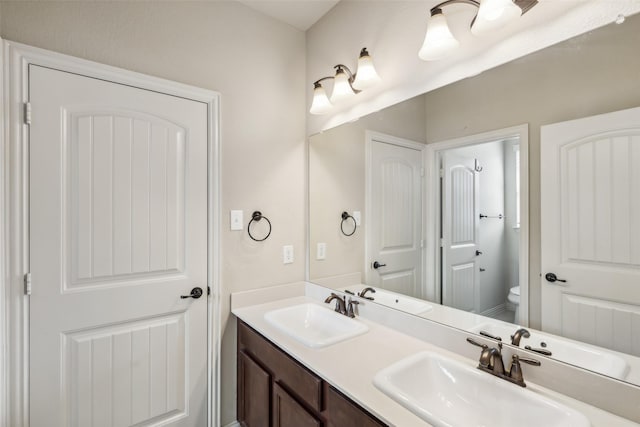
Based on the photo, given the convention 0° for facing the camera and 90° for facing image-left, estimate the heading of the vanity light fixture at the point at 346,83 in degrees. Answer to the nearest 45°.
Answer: approximately 45°

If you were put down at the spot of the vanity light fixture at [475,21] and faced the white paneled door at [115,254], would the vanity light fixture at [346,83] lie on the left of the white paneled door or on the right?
right

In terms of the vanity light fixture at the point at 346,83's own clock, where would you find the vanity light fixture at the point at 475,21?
the vanity light fixture at the point at 475,21 is roughly at 9 o'clock from the vanity light fixture at the point at 346,83.

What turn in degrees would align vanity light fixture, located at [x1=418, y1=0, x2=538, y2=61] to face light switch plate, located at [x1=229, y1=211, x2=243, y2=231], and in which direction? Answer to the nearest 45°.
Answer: approximately 45° to its right

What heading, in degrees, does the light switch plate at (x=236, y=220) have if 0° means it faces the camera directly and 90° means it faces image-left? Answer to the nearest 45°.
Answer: approximately 0°

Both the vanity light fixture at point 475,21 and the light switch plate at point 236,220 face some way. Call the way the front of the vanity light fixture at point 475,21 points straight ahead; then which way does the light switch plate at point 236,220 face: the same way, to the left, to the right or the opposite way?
to the left

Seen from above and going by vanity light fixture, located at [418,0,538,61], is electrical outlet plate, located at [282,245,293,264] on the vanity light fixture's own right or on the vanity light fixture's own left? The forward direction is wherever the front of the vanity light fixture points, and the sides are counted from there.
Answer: on the vanity light fixture's own right

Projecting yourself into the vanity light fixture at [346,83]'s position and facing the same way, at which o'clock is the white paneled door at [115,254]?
The white paneled door is roughly at 1 o'clock from the vanity light fixture.
